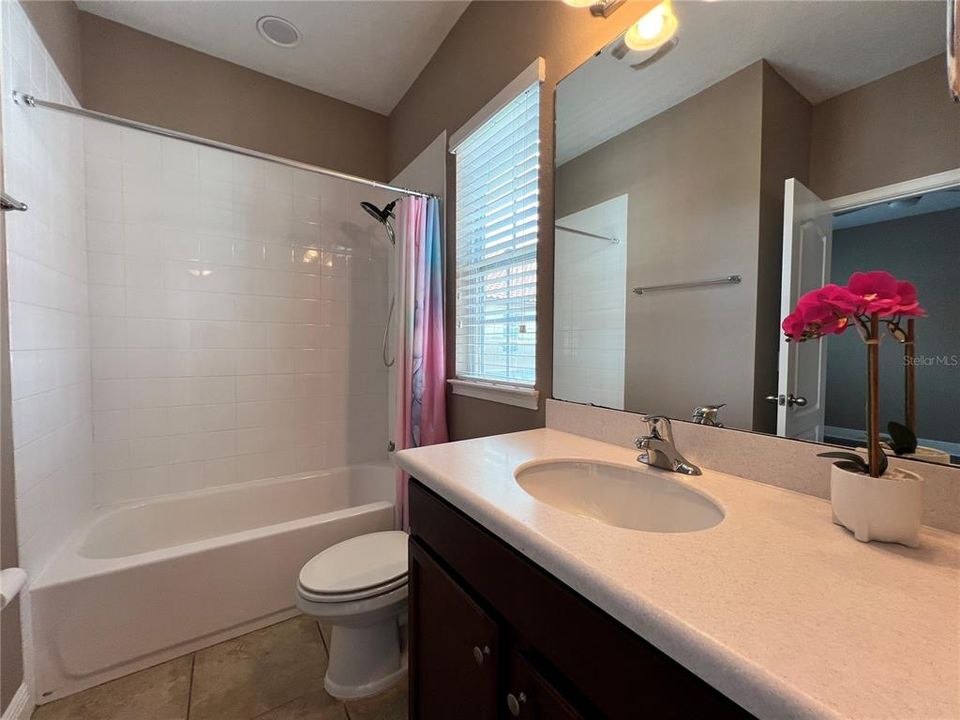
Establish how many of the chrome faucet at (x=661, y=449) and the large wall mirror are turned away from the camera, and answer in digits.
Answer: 0

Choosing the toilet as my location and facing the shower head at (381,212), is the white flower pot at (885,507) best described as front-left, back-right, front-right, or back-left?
back-right

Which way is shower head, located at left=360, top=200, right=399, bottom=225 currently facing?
to the viewer's left

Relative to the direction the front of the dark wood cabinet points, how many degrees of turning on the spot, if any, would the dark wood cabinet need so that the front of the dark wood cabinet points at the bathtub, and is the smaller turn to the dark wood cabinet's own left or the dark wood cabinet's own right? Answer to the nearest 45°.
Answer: approximately 45° to the dark wood cabinet's own right

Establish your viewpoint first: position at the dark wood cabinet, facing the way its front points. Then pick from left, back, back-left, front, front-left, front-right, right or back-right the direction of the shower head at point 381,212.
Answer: right
